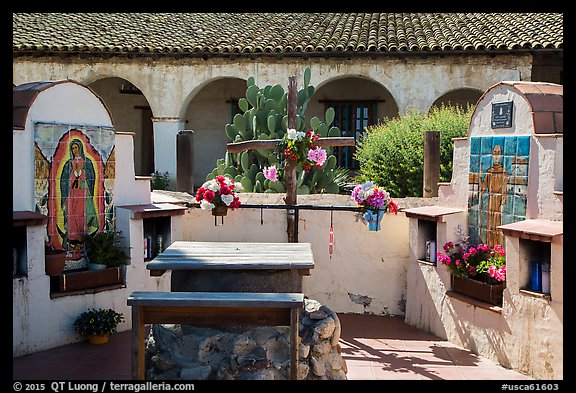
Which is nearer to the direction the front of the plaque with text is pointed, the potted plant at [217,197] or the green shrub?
the potted plant

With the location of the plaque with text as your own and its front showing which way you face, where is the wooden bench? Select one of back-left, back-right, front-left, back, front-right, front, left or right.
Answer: front

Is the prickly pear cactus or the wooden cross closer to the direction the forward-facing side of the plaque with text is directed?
the wooden cross

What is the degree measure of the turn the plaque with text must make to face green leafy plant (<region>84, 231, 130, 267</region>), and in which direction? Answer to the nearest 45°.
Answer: approximately 45° to its right

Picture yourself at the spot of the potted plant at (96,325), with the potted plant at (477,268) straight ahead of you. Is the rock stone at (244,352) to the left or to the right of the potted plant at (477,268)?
right

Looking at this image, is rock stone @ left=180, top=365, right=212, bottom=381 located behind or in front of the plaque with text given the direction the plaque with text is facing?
in front

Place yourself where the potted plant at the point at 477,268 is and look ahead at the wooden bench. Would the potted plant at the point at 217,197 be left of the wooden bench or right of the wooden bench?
right

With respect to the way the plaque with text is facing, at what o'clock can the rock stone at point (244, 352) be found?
The rock stone is roughly at 12 o'clock from the plaque with text.
